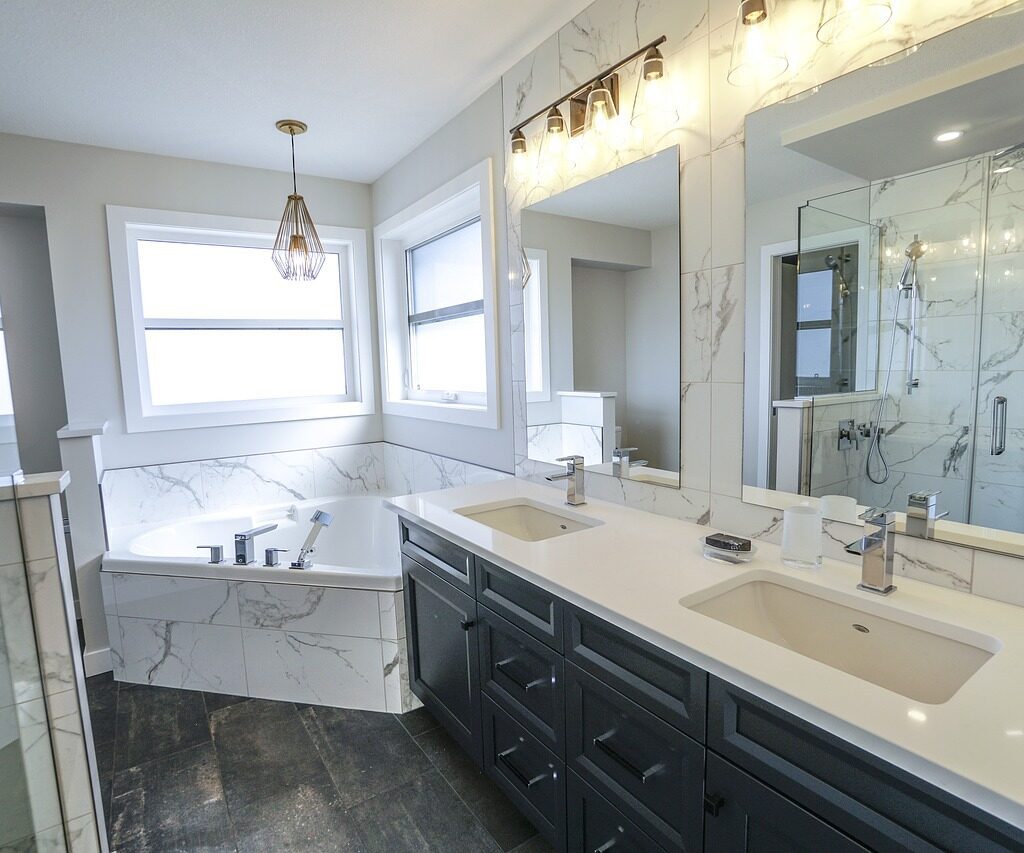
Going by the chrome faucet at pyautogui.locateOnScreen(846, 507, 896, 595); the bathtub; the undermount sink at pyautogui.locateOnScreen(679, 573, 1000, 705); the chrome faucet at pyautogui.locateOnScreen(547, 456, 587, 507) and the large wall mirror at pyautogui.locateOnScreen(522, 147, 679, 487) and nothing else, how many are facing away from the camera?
0

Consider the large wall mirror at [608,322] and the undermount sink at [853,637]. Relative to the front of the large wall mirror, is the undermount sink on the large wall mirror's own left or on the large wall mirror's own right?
on the large wall mirror's own left

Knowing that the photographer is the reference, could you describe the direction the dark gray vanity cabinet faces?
facing the viewer and to the left of the viewer

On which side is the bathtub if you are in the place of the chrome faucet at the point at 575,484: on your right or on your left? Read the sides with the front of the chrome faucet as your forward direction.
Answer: on your right

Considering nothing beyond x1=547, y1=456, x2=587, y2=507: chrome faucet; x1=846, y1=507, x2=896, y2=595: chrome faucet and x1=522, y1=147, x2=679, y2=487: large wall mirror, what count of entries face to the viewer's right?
0

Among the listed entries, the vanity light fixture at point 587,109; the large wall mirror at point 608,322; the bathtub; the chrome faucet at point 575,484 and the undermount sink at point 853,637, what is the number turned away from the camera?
0

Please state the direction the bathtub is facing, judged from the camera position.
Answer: facing the viewer

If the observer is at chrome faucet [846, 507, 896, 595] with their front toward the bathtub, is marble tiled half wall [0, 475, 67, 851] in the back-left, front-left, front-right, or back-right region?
front-left

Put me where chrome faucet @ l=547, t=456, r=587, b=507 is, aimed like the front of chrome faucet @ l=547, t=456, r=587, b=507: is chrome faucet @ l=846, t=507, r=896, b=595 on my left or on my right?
on my left

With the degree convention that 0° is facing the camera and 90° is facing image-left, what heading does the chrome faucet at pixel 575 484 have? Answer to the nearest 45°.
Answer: approximately 45°

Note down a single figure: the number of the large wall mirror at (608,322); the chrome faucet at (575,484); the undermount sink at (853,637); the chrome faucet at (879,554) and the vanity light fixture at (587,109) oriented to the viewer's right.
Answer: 0

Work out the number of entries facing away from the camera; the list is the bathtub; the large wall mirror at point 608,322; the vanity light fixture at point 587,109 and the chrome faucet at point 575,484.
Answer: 0

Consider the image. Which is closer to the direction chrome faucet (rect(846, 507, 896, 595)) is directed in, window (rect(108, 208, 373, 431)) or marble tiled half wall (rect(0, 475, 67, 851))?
the marble tiled half wall

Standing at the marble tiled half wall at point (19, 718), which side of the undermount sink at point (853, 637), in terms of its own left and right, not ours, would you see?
front

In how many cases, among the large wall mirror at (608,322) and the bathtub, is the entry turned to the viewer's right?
0

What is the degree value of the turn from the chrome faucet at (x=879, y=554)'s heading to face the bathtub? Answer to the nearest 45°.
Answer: approximately 45° to its right

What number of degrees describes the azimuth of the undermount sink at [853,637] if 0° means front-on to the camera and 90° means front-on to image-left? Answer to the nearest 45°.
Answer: approximately 45°

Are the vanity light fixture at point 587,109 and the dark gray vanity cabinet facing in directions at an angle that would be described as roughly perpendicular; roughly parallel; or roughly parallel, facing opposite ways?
roughly parallel
